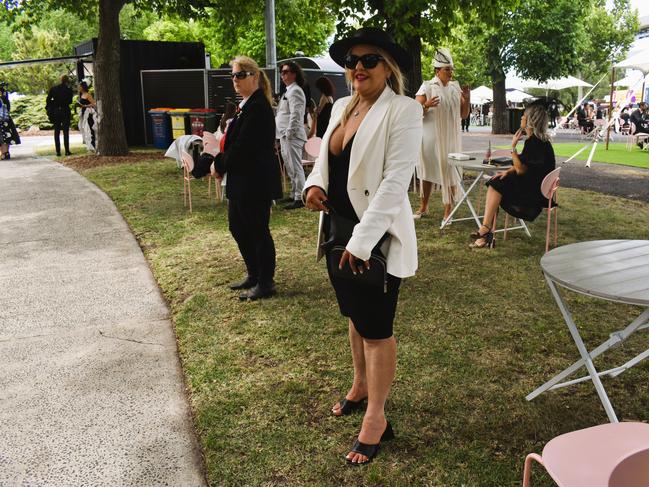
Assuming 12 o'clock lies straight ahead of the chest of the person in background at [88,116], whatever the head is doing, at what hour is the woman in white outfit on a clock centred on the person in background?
The woman in white outfit is roughly at 10 o'clock from the person in background.

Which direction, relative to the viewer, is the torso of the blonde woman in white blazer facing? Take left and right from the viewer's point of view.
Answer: facing the viewer and to the left of the viewer

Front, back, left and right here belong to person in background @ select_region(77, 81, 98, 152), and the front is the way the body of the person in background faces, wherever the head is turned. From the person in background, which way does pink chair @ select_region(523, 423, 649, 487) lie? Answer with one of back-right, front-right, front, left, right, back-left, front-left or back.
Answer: front-left

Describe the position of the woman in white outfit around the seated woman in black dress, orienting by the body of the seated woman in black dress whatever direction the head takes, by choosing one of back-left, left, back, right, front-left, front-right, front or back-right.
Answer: front-right

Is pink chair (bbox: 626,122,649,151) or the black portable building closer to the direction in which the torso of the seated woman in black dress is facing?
the black portable building

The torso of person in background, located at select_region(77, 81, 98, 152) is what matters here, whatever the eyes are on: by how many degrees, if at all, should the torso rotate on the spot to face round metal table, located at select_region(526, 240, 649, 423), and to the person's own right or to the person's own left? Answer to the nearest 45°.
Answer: approximately 45° to the person's own left

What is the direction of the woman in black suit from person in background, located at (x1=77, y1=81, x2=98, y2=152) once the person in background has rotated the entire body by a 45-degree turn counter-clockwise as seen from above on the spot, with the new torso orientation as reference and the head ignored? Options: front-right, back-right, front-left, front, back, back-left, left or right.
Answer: front

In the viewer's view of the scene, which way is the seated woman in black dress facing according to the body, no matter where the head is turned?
to the viewer's left

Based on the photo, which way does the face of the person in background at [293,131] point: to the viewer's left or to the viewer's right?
to the viewer's left
